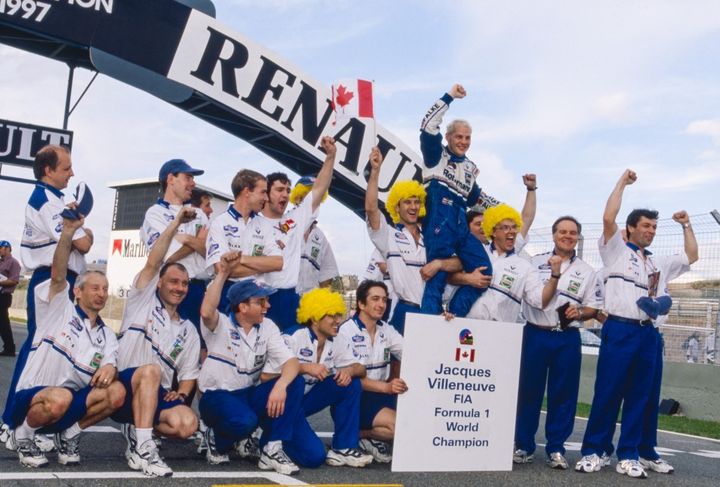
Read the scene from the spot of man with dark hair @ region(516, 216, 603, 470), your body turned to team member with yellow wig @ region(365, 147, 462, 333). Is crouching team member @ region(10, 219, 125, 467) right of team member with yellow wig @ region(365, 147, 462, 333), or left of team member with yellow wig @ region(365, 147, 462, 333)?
left

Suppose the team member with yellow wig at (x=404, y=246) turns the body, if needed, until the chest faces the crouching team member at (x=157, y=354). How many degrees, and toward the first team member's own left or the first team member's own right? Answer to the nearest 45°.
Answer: approximately 90° to the first team member's own right

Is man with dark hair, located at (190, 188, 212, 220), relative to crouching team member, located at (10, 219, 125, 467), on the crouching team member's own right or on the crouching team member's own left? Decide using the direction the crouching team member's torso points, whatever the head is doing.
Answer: on the crouching team member's own left

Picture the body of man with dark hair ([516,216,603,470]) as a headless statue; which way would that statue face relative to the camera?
toward the camera

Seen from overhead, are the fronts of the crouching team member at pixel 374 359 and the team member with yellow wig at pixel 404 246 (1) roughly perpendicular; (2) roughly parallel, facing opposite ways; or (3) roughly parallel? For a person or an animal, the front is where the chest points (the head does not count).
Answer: roughly parallel

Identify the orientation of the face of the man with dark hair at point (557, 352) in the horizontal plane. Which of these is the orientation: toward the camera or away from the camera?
toward the camera

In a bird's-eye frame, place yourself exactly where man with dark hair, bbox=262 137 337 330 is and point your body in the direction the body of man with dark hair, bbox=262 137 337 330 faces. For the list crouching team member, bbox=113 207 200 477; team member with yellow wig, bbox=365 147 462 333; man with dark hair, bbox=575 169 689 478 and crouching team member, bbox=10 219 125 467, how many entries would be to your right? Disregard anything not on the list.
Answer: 2

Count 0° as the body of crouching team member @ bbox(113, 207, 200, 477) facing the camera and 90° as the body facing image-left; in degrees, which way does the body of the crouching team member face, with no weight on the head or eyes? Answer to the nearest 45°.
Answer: approximately 315°

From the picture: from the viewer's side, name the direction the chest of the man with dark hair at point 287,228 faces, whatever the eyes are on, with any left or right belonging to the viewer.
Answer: facing the viewer and to the right of the viewer
